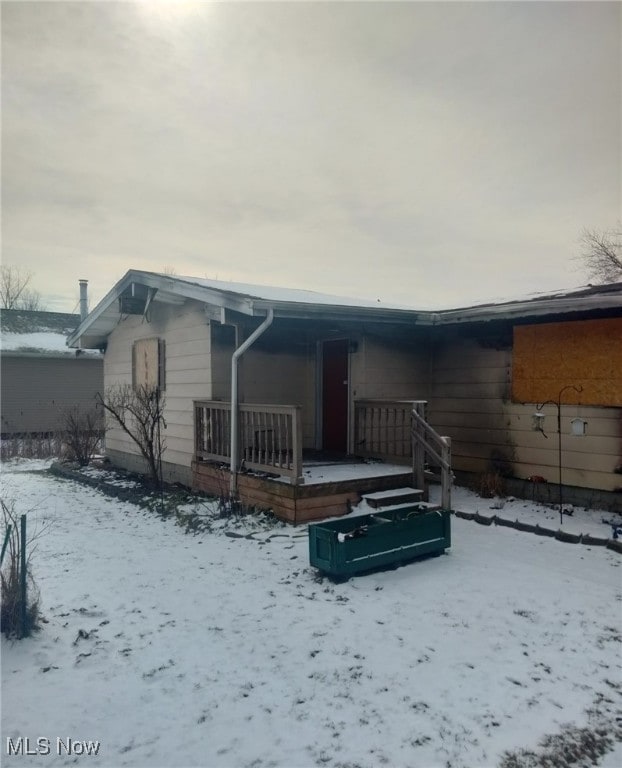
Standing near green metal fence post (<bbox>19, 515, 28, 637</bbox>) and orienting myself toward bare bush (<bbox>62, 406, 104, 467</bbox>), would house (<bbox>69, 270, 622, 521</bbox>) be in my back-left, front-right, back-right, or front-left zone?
front-right

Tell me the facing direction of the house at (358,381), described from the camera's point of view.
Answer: facing the viewer and to the left of the viewer

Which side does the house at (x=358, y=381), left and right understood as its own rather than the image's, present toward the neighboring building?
right

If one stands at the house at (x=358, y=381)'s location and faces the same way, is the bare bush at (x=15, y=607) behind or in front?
in front

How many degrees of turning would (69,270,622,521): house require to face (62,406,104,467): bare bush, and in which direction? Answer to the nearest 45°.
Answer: approximately 90° to its right

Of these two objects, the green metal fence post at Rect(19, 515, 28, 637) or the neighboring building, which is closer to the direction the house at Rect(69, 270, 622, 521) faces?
the green metal fence post

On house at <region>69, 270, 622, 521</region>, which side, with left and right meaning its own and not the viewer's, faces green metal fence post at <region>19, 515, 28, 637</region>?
front

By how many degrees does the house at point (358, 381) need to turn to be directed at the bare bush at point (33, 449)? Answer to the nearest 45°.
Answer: approximately 90° to its right

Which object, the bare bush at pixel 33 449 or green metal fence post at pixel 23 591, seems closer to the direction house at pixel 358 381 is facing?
the green metal fence post
